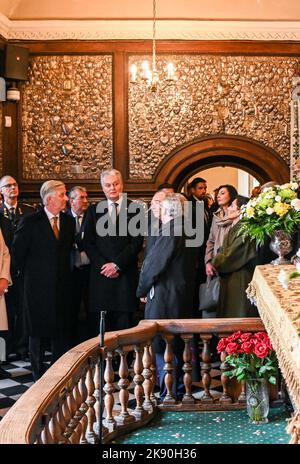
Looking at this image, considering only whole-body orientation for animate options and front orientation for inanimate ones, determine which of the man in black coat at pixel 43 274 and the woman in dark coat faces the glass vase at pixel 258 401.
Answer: the man in black coat

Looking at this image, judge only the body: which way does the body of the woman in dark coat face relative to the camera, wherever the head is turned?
to the viewer's left

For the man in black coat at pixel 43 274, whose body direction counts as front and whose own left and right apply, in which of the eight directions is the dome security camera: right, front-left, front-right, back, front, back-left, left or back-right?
back-left

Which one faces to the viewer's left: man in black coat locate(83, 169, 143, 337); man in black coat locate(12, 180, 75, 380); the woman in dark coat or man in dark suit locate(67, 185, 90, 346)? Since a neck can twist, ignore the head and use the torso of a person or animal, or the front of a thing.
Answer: the woman in dark coat

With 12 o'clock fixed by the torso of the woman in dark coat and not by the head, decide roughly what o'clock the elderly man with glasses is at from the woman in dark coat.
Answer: The elderly man with glasses is roughly at 1 o'clock from the woman in dark coat.

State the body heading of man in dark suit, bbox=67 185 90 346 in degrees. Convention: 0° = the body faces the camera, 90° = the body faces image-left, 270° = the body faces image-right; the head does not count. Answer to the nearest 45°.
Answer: approximately 315°

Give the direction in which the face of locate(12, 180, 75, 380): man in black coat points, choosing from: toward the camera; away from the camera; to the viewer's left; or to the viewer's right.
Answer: to the viewer's right

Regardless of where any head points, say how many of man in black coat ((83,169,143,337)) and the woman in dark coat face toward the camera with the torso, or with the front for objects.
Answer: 1

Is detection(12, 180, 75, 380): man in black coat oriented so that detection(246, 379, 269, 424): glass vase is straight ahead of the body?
yes

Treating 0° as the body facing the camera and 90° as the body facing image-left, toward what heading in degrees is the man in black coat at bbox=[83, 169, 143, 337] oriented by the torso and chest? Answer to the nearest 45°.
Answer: approximately 0°

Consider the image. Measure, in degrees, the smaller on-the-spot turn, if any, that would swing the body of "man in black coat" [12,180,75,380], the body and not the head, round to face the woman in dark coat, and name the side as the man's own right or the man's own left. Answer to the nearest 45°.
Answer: approximately 45° to the man's own left

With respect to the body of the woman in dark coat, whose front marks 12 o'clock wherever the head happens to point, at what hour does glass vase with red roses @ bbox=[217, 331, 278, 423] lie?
The glass vase with red roses is roughly at 9 o'clock from the woman in dark coat.

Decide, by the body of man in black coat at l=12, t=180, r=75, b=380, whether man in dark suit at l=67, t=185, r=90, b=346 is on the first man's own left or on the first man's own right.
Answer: on the first man's own left
